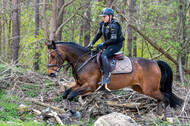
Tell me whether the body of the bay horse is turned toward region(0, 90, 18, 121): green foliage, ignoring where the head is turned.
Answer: yes

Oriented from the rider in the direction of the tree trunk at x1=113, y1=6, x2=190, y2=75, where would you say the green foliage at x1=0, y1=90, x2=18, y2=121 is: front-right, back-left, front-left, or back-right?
back-left

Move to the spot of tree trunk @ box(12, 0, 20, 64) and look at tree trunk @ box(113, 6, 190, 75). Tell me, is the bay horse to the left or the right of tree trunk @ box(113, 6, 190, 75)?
right

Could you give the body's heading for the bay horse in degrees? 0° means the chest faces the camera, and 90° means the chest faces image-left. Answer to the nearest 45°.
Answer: approximately 90°

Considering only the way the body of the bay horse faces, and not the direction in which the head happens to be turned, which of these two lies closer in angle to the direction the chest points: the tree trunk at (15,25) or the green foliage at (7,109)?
the green foliage

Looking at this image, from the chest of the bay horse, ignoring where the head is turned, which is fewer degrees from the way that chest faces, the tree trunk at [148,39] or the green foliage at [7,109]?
the green foliage

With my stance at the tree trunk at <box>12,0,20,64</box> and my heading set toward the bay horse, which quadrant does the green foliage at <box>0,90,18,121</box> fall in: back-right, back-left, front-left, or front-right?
front-right

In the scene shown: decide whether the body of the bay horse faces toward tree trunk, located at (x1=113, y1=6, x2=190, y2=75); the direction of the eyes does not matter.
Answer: no

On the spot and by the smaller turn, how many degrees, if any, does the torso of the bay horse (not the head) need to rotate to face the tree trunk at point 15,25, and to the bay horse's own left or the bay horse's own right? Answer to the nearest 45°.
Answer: approximately 45° to the bay horse's own right

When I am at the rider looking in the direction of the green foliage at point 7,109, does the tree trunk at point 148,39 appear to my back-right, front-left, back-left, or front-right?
back-right
